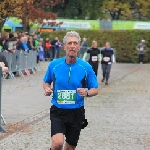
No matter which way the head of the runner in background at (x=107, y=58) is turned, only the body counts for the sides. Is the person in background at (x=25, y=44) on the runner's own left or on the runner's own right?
on the runner's own right

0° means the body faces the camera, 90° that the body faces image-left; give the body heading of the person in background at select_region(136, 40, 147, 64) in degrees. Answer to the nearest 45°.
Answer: approximately 0°

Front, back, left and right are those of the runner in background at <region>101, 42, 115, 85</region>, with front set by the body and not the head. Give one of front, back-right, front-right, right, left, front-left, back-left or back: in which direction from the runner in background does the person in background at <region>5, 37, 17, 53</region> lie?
right

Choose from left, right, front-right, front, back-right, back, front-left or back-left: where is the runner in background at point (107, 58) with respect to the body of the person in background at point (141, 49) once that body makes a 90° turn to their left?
right

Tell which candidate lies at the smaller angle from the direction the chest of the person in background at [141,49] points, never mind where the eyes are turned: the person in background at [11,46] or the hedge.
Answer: the person in background

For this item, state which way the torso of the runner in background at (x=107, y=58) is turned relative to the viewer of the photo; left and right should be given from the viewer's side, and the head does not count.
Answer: facing the viewer

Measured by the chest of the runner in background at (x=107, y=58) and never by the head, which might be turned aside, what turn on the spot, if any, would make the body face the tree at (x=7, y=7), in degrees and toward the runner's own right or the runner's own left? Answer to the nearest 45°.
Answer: approximately 135° to the runner's own right

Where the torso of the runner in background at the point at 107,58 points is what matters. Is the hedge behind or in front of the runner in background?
behind

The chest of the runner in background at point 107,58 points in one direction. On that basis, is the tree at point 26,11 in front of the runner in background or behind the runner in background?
behind

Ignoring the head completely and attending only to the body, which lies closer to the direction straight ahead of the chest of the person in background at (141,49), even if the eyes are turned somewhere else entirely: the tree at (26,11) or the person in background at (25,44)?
the person in background
